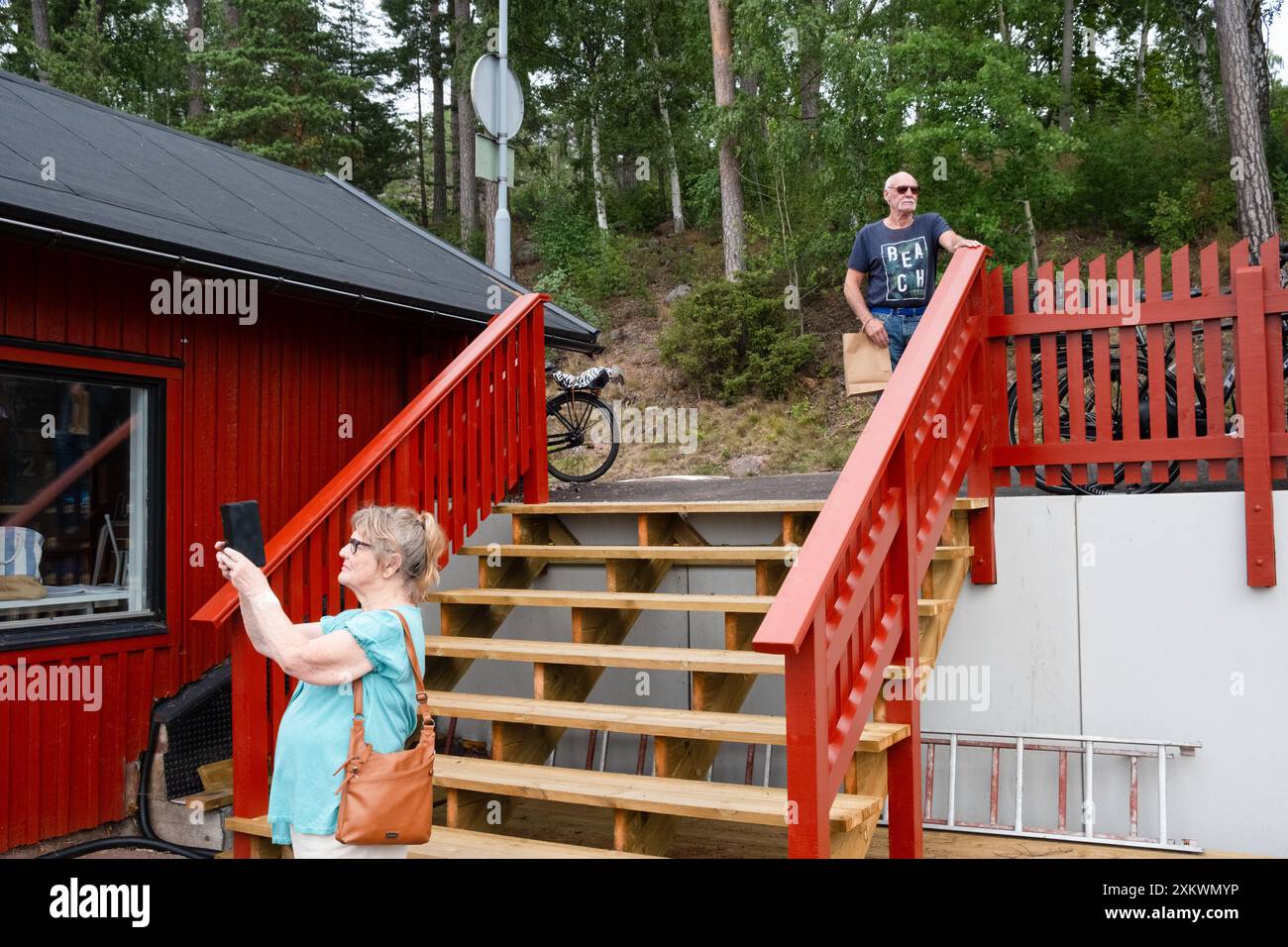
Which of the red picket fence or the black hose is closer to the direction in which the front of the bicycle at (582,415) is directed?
the black hose

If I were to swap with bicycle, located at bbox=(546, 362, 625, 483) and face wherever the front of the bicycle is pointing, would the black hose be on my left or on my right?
on my left

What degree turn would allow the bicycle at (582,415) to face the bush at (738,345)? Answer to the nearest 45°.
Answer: approximately 90° to its right

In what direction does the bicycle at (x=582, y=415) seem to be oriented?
to the viewer's left

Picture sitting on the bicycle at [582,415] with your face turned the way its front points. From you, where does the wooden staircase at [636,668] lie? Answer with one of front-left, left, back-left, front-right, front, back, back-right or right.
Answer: left

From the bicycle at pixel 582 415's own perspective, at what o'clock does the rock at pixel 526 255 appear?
The rock is roughly at 3 o'clock from the bicycle.

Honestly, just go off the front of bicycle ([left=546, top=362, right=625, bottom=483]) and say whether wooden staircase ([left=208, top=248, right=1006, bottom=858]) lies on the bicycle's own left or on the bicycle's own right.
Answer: on the bicycle's own left
